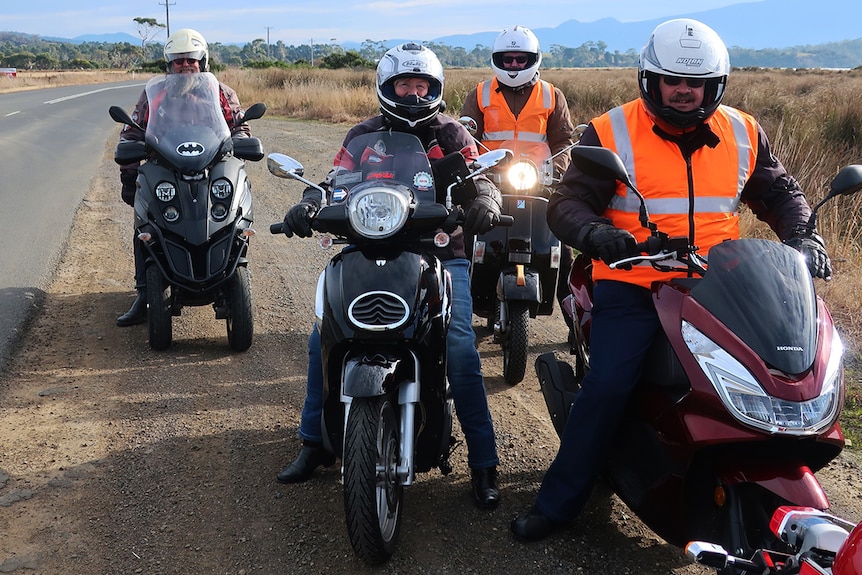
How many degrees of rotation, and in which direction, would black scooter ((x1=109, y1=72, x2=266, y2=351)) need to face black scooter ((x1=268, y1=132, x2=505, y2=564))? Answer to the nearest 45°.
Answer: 0° — it already faces it

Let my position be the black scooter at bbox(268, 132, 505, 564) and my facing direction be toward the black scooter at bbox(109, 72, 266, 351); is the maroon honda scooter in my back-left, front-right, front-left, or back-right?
back-right

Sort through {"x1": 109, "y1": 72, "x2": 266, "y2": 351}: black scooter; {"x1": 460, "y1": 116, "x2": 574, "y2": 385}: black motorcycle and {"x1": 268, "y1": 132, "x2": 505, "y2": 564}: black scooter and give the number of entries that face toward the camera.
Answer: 3

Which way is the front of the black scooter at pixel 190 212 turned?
toward the camera

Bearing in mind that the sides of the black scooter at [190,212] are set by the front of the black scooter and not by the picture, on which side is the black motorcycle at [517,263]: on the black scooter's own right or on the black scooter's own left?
on the black scooter's own left

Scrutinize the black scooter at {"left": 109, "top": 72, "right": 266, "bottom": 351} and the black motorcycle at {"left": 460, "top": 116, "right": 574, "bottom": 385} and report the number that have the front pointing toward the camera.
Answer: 2

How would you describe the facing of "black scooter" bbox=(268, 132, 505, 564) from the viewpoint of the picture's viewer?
facing the viewer

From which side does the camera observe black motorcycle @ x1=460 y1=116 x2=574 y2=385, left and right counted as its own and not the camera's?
front

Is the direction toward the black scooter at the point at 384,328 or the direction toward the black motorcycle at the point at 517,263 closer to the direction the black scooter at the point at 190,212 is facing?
the black scooter

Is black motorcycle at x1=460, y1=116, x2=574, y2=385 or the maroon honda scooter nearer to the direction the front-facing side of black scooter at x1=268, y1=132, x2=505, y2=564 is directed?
the maroon honda scooter

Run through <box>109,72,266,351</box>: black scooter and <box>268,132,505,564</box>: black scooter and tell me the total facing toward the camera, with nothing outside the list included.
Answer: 2

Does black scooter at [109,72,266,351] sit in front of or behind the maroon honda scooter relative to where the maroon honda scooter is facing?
behind

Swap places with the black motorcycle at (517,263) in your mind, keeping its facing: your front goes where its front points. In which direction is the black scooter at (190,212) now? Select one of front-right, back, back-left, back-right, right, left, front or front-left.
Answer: right
